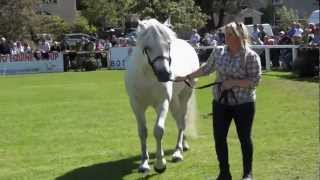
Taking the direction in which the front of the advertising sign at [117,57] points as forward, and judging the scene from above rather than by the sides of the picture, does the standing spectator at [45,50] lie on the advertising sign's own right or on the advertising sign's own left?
on the advertising sign's own right

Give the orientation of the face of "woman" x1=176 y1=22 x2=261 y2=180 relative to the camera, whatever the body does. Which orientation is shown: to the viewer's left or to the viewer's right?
to the viewer's left

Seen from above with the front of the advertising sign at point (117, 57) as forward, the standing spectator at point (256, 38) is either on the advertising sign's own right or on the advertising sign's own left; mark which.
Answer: on the advertising sign's own left

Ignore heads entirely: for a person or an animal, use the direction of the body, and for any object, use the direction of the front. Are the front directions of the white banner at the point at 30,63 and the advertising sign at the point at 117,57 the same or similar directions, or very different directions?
same or similar directions

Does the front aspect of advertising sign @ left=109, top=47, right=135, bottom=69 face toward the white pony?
yes

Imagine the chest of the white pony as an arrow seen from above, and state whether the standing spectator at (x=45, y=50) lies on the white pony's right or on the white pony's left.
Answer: on the white pony's right

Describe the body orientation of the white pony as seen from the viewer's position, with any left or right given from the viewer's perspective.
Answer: facing the viewer and to the left of the viewer

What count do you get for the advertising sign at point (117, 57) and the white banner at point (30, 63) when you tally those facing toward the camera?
2

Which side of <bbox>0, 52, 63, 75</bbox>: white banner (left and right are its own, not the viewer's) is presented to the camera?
front

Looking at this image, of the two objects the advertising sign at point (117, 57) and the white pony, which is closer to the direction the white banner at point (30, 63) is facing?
the white pony

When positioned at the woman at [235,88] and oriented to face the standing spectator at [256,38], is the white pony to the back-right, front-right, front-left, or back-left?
front-left
